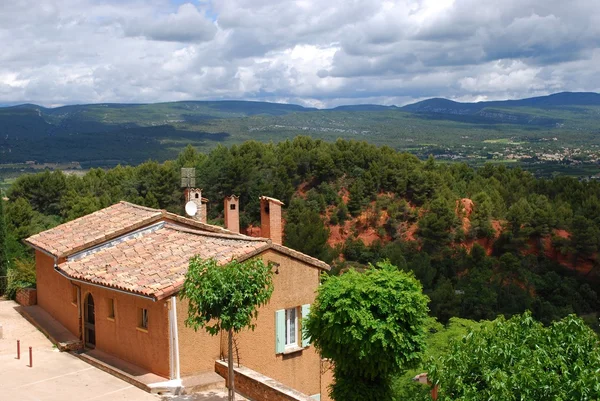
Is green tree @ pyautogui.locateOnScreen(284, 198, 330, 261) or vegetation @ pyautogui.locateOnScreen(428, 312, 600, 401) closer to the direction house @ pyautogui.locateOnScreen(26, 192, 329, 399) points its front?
the vegetation

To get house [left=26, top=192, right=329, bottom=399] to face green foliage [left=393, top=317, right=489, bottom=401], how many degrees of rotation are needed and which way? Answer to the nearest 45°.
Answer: approximately 135° to its left

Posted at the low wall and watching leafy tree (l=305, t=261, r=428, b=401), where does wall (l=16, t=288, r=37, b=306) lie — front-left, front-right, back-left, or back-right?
back-left

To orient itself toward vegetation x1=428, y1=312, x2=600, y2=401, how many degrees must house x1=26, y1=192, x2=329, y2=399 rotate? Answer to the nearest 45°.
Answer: approximately 90° to its left

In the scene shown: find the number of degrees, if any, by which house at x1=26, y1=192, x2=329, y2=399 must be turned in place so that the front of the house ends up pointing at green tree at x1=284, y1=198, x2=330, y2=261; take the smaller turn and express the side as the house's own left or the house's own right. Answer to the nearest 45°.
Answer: approximately 135° to the house's own right

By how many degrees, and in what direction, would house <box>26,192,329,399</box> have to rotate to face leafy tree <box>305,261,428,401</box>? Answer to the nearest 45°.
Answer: approximately 90° to its left

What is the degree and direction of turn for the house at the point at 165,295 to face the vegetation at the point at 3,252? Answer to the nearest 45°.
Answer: approximately 90° to its right

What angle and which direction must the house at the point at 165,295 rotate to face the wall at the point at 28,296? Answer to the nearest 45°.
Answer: approximately 90° to its right

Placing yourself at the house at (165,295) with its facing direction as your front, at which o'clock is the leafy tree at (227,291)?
The leafy tree is roughly at 10 o'clock from the house.

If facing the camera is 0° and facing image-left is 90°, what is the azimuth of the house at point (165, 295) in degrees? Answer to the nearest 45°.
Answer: approximately 45°

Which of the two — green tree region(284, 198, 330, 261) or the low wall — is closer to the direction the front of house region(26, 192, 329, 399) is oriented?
the low wall

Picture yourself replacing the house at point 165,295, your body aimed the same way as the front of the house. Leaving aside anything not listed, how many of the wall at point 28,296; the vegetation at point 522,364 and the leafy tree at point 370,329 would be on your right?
1
